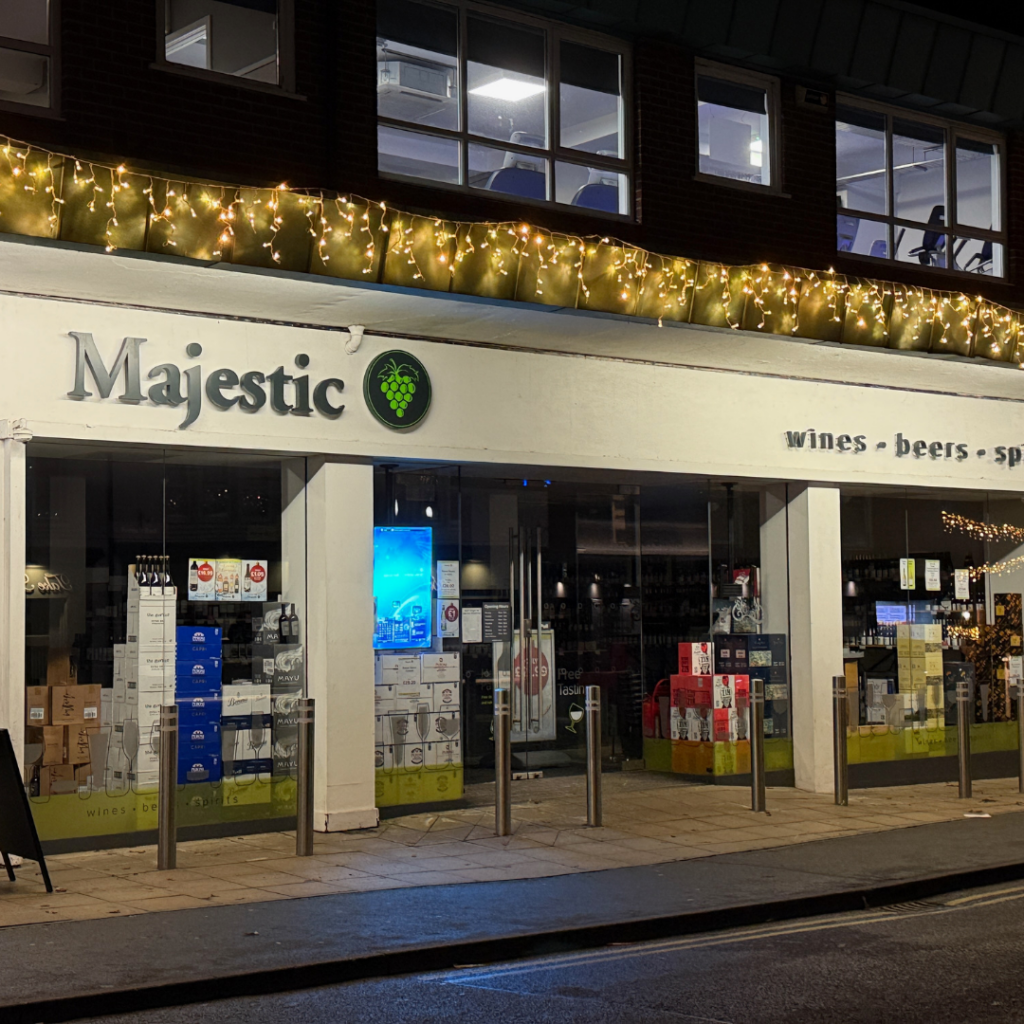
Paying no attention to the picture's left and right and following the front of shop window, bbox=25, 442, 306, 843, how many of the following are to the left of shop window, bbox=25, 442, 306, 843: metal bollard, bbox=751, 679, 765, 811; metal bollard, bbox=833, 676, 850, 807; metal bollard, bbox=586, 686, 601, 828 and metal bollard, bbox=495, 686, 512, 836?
4

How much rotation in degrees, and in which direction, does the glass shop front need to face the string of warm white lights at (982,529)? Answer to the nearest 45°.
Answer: approximately 135° to its left

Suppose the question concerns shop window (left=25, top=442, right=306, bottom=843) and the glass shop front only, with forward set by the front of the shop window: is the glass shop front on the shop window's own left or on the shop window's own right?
on the shop window's own left

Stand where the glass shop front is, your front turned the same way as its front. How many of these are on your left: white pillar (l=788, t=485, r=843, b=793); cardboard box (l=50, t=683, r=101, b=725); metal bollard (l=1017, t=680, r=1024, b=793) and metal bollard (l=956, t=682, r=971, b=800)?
3

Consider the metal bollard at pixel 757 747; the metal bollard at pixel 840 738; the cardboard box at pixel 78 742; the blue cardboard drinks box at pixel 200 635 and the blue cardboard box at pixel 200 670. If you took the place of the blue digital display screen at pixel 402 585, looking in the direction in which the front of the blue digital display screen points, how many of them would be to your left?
2

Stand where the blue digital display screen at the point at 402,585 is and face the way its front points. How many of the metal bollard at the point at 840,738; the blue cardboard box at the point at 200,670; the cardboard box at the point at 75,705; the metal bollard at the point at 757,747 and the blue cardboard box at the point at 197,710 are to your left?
2

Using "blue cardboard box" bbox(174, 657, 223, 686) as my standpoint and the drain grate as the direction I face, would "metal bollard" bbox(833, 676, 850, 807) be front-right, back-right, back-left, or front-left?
front-left

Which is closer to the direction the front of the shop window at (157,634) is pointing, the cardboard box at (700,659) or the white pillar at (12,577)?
the white pillar

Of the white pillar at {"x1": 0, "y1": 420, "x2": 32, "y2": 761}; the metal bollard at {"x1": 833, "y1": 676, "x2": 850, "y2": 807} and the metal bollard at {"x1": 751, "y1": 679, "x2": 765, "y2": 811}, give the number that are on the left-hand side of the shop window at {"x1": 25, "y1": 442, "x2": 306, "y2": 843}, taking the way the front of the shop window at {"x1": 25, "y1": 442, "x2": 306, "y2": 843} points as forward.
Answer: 2

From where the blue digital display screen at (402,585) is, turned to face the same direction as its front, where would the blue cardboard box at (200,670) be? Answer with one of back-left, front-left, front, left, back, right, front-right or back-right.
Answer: front-right

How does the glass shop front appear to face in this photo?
toward the camera

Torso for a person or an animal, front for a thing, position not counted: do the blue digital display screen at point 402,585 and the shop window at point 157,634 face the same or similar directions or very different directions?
same or similar directions

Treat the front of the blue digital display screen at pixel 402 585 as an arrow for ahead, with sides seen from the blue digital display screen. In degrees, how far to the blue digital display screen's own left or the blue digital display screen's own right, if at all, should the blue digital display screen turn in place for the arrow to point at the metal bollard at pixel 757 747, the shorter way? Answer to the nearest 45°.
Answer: approximately 90° to the blue digital display screen's own left

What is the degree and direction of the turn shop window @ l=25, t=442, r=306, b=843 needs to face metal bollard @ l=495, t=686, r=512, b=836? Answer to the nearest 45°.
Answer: approximately 90° to its left

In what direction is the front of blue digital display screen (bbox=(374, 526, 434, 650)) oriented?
toward the camera

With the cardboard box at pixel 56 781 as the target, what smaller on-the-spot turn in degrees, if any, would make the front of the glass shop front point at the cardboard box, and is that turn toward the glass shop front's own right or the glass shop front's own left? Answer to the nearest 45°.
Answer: approximately 45° to the glass shop front's own right

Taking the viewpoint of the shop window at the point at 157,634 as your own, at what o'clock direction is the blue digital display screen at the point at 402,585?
The blue digital display screen is roughly at 8 o'clock from the shop window.

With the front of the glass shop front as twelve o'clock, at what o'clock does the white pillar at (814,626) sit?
The white pillar is roughly at 9 o'clock from the glass shop front.

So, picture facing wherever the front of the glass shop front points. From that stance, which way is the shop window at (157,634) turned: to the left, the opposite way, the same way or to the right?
the same way

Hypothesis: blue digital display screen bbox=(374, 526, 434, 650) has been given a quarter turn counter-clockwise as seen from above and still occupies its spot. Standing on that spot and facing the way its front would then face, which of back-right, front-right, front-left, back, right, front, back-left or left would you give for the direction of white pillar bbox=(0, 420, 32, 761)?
back-right
